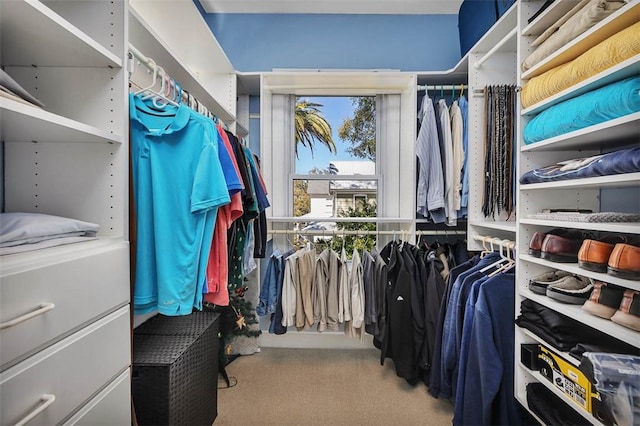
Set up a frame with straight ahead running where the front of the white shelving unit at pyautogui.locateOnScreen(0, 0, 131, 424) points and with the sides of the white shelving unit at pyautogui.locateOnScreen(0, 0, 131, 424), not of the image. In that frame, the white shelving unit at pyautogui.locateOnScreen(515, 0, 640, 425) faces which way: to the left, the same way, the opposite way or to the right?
the opposite way

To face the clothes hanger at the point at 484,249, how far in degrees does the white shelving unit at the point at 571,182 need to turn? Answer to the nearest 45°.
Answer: approximately 90° to its right

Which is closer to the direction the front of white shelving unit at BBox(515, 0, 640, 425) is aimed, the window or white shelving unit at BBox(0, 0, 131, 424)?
the white shelving unit

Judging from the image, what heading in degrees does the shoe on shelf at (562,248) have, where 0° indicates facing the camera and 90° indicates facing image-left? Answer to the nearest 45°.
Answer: approximately 45°

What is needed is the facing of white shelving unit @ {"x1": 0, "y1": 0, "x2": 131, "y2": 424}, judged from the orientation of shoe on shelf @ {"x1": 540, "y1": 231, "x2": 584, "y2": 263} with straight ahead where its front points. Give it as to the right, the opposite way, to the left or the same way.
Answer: the opposite way

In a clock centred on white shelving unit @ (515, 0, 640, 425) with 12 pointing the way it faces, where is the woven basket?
The woven basket is roughly at 12 o'clock from the white shelving unit.

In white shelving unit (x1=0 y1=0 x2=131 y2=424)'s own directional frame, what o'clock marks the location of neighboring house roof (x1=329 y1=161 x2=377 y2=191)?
The neighboring house roof is roughly at 10 o'clock from the white shelving unit.

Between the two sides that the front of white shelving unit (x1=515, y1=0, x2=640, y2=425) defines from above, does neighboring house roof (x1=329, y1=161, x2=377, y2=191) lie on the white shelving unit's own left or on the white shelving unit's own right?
on the white shelving unit's own right
